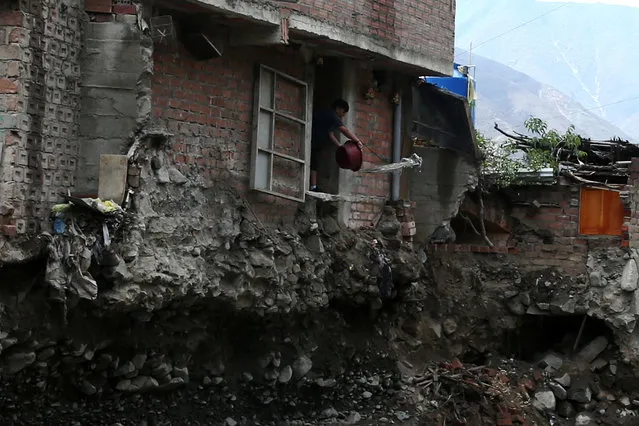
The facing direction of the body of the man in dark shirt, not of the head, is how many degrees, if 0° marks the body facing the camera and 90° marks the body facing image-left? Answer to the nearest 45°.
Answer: approximately 270°

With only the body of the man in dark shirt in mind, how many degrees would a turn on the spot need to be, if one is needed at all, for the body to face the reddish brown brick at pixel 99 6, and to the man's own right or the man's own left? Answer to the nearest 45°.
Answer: approximately 135° to the man's own right
